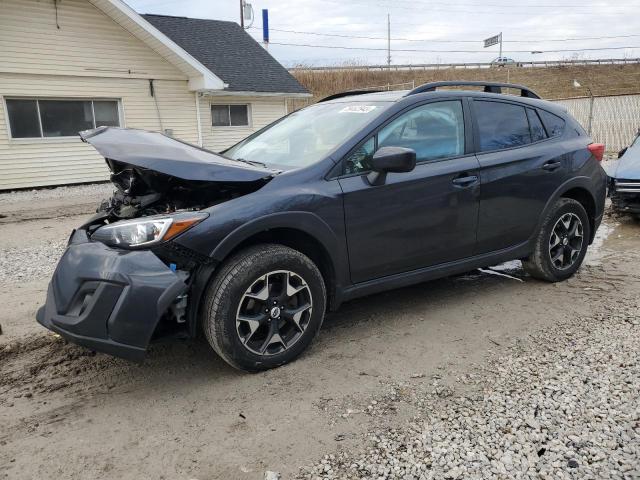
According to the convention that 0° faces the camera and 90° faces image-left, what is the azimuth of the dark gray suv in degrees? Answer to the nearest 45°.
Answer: approximately 45°

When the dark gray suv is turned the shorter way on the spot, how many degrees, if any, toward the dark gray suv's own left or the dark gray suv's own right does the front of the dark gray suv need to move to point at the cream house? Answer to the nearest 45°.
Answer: approximately 90° to the dark gray suv's own right

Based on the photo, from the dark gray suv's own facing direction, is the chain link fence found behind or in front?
behind
